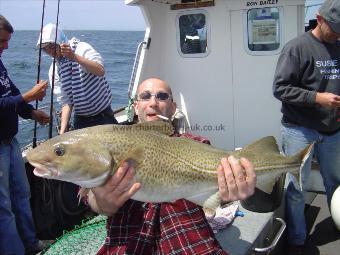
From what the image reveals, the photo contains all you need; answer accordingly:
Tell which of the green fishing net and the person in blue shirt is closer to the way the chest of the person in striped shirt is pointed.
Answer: the person in blue shirt

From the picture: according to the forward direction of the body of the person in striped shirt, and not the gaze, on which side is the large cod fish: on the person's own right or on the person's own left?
on the person's own left

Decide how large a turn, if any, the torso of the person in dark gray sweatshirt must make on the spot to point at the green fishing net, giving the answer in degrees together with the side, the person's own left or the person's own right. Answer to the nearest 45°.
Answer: approximately 90° to the person's own right

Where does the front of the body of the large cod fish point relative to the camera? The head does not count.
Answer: to the viewer's left

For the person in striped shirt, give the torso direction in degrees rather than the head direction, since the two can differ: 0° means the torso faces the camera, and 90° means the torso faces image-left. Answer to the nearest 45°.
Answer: approximately 45°

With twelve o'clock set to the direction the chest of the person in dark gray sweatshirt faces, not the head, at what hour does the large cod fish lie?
The large cod fish is roughly at 2 o'clock from the person in dark gray sweatshirt.
